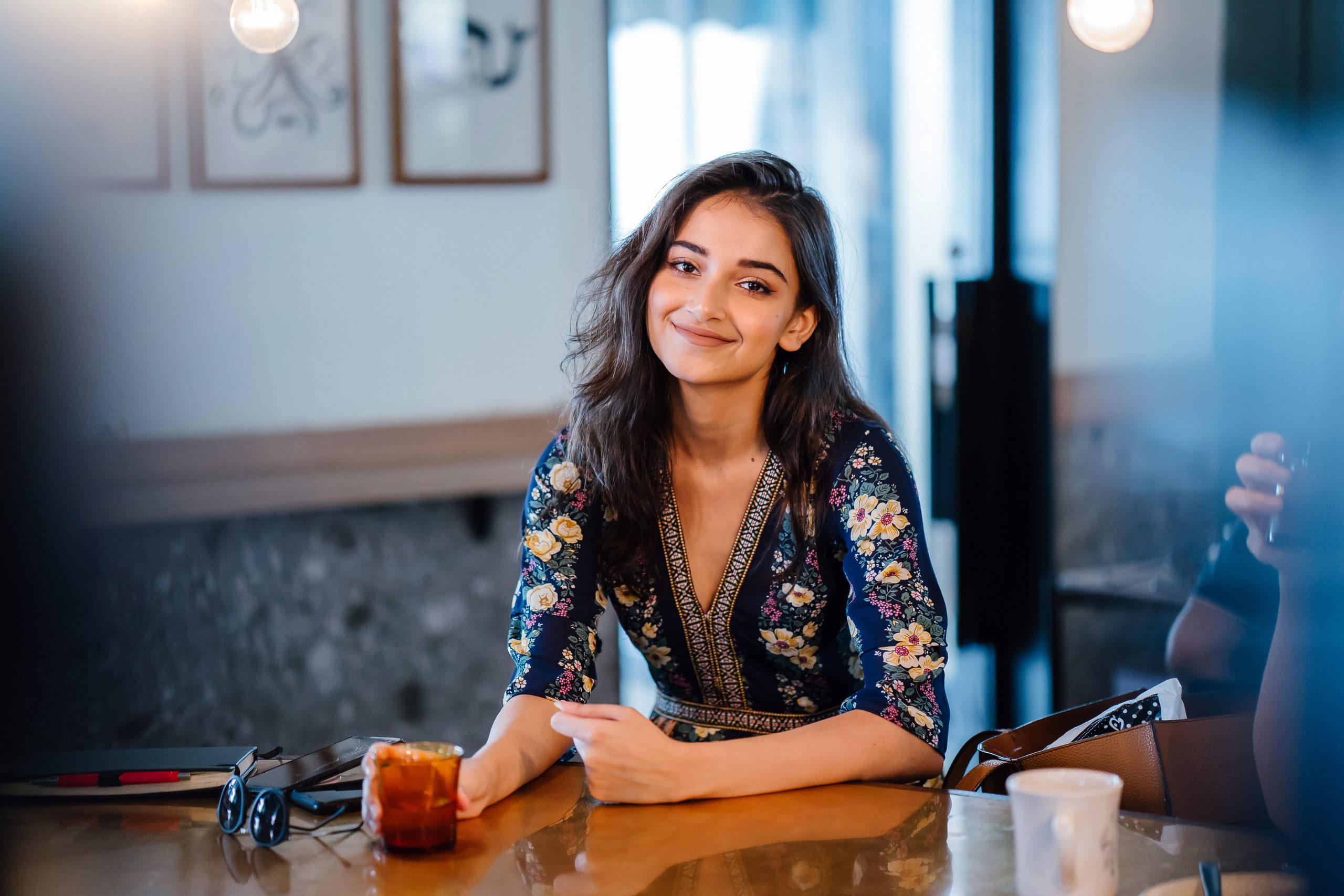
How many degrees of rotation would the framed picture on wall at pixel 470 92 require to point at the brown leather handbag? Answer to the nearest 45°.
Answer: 0° — it already faces it

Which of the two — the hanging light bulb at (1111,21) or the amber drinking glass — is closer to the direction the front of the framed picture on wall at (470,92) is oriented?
the amber drinking glass

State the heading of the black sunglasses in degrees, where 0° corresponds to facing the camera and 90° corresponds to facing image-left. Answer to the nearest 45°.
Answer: approximately 45°

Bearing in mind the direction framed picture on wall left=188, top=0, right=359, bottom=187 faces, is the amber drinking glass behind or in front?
in front

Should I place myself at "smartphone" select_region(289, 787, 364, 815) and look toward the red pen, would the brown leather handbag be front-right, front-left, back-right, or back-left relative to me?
back-right

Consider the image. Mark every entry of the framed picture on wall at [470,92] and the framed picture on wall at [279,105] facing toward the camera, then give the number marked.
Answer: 2

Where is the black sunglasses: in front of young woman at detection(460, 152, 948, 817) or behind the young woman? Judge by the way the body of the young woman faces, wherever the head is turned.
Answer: in front
